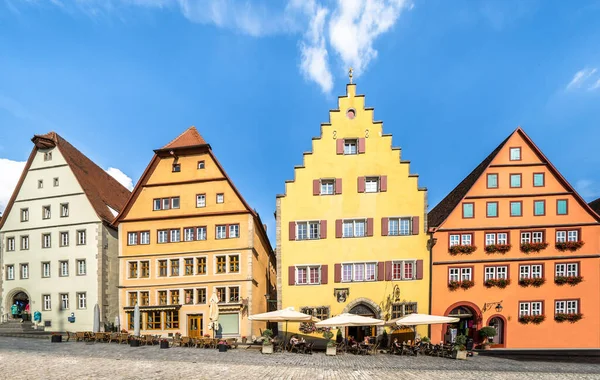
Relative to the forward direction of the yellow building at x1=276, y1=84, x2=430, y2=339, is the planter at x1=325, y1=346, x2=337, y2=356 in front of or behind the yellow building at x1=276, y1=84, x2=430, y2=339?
in front

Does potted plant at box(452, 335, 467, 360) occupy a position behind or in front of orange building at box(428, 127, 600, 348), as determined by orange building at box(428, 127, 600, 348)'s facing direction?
in front

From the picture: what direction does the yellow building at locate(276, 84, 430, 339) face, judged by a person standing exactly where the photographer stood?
facing the viewer

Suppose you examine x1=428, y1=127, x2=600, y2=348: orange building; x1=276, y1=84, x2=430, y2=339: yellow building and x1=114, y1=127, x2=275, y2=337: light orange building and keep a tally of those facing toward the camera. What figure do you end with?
3

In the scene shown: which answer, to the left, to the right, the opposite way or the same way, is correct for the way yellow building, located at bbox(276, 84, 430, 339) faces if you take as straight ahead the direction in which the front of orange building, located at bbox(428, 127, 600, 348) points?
the same way

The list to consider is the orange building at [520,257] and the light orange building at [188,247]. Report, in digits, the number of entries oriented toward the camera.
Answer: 2

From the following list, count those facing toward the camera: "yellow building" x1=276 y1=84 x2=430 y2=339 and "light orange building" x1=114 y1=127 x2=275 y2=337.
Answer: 2
